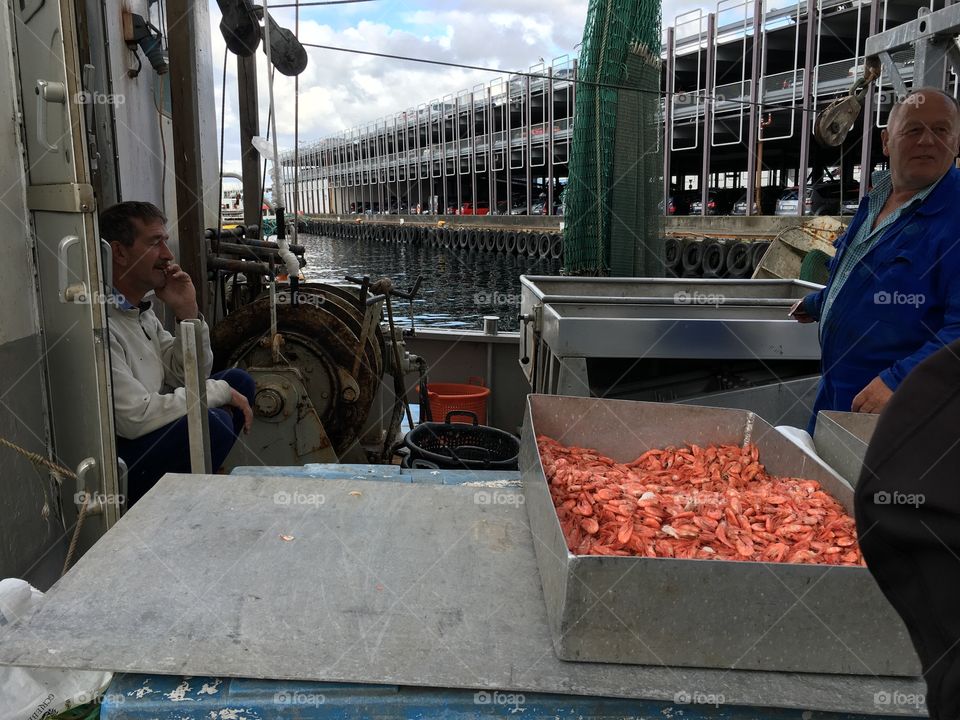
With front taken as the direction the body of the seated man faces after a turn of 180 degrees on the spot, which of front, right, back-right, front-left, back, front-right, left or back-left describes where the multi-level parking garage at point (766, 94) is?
back-right

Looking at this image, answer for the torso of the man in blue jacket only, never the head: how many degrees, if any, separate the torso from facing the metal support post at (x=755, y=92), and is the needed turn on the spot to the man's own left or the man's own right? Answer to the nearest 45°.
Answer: approximately 135° to the man's own right

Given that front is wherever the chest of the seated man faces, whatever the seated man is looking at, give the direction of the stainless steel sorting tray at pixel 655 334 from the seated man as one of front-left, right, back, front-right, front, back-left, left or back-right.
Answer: front

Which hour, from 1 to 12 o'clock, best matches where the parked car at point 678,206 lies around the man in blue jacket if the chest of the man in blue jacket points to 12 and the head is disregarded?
The parked car is roughly at 4 o'clock from the man in blue jacket.

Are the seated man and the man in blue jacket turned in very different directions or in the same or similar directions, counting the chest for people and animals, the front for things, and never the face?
very different directions

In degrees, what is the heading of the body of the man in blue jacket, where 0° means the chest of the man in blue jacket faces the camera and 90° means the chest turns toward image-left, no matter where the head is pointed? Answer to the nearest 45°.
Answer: approximately 45°

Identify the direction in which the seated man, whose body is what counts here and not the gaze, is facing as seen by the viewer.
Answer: to the viewer's right

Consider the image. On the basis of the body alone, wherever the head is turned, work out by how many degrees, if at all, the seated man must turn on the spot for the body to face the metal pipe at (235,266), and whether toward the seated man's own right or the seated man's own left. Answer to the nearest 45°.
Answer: approximately 90° to the seated man's own left

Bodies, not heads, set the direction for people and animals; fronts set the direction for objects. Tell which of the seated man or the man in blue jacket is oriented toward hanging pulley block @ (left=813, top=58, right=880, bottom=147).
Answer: the seated man

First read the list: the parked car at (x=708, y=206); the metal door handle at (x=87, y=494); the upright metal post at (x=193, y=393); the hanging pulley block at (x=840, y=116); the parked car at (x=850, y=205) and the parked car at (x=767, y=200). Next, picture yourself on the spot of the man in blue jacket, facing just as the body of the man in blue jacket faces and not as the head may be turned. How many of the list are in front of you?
2

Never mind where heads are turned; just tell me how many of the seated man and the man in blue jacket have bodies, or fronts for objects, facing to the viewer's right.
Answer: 1

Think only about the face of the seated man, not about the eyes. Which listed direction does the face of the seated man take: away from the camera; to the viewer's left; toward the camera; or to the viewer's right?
to the viewer's right

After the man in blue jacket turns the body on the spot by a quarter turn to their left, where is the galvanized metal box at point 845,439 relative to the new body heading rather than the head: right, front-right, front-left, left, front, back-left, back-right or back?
front-right

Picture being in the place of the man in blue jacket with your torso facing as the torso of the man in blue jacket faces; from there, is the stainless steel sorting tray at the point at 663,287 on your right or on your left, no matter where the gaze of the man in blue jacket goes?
on your right
